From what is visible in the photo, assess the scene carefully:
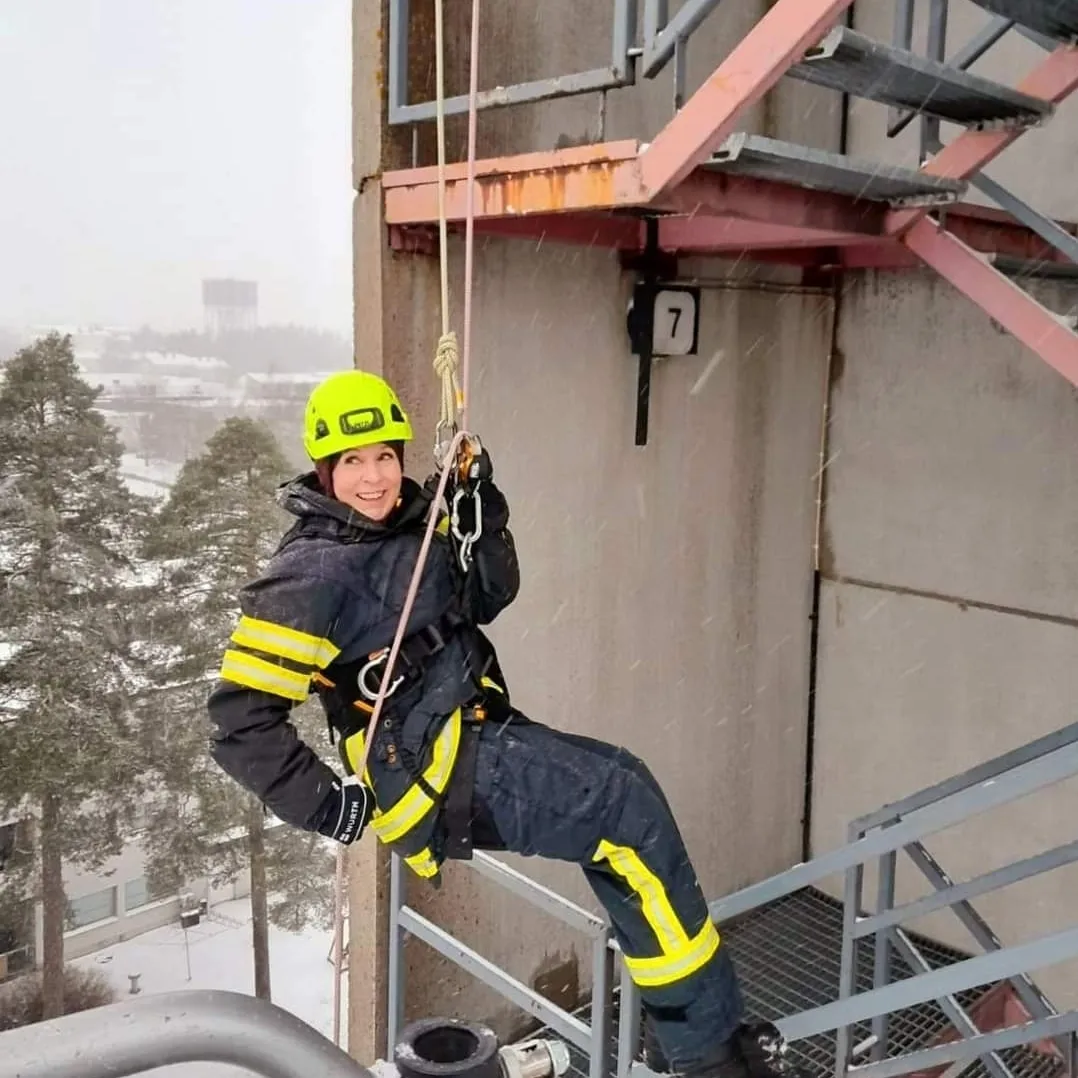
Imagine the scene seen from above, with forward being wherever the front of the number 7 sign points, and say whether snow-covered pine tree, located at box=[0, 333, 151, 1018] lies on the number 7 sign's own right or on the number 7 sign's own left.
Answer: on the number 7 sign's own right

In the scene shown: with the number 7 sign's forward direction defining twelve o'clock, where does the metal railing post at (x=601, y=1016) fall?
The metal railing post is roughly at 12 o'clock from the number 7 sign.

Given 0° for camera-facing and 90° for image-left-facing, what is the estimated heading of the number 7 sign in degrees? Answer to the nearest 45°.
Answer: approximately 0°

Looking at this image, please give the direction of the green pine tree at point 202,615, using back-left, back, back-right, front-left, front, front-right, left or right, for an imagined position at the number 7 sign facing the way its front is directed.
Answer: back-right

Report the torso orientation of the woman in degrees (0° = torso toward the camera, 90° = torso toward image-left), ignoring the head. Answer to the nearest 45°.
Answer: approximately 315°

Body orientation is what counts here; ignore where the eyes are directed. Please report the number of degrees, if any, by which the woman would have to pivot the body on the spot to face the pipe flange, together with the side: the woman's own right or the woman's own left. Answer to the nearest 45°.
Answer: approximately 45° to the woman's own right

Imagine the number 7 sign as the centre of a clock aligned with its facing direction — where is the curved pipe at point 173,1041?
The curved pipe is roughly at 12 o'clock from the number 7 sign.
